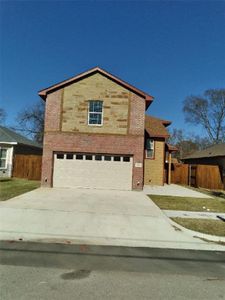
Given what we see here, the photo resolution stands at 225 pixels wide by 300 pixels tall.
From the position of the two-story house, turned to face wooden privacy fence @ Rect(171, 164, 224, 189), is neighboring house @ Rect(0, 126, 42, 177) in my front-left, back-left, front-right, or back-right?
back-left

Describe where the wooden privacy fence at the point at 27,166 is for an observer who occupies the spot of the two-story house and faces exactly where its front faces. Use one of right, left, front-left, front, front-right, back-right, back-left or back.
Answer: back-right

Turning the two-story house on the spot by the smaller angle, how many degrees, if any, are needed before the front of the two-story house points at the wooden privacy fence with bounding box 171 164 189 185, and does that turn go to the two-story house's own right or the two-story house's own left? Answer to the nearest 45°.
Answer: approximately 135° to the two-story house's own left

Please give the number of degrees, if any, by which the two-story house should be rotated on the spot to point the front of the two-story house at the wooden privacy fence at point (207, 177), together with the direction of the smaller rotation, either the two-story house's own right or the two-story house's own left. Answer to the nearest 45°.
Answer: approximately 135° to the two-story house's own left

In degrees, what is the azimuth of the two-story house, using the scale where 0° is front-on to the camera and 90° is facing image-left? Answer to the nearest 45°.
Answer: approximately 0°
